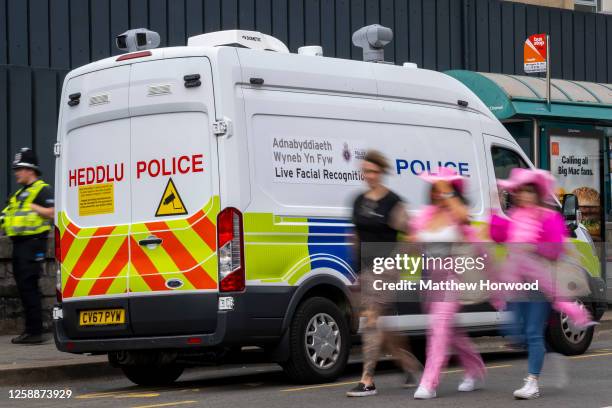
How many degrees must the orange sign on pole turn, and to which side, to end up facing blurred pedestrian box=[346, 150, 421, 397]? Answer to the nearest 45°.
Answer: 0° — it already faces them

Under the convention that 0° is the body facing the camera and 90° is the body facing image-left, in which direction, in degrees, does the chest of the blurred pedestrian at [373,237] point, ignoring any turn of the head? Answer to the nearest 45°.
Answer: approximately 45°

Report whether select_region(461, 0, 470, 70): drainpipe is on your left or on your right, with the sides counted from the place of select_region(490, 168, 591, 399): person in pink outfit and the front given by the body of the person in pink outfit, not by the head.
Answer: on your right

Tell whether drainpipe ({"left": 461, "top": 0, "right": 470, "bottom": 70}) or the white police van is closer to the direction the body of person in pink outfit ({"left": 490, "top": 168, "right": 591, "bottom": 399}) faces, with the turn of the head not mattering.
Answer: the white police van

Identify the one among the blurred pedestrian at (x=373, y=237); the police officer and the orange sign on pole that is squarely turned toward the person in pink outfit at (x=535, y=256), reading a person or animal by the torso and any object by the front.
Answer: the orange sign on pole

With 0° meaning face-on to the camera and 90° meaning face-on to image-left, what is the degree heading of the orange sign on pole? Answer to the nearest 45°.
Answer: approximately 0°

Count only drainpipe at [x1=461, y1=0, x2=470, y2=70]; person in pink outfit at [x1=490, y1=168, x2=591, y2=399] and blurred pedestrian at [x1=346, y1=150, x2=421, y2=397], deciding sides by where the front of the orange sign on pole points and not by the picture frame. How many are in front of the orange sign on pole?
2
